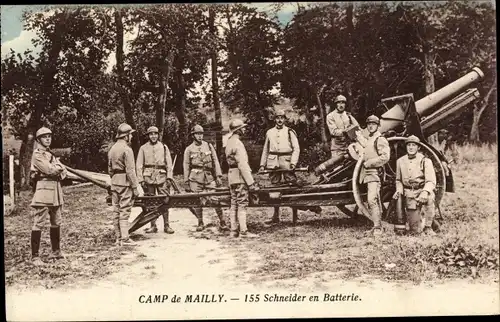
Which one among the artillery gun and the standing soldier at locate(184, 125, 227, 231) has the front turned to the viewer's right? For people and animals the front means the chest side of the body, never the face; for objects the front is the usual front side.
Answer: the artillery gun

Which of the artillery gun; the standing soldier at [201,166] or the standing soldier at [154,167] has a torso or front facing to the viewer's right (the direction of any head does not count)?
the artillery gun

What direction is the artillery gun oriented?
to the viewer's right

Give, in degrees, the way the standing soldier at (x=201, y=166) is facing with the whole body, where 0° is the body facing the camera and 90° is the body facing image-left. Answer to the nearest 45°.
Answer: approximately 0°

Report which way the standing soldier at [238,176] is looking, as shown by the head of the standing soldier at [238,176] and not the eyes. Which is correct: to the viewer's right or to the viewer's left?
to the viewer's right

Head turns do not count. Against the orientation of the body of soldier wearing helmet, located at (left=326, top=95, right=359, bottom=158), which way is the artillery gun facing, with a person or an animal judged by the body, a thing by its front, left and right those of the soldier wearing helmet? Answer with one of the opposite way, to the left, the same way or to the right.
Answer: to the left
